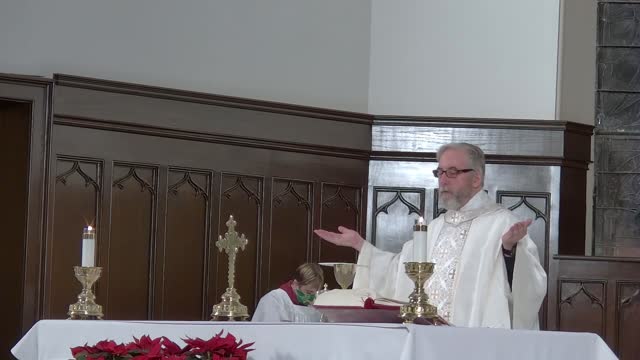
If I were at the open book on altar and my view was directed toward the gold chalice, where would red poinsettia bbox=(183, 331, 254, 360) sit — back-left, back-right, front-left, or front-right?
back-left

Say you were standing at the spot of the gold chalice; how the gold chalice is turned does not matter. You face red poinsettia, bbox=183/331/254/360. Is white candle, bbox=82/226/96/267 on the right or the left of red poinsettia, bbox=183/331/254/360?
right

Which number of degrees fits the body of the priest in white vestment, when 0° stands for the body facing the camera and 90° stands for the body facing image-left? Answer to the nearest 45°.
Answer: approximately 45°
